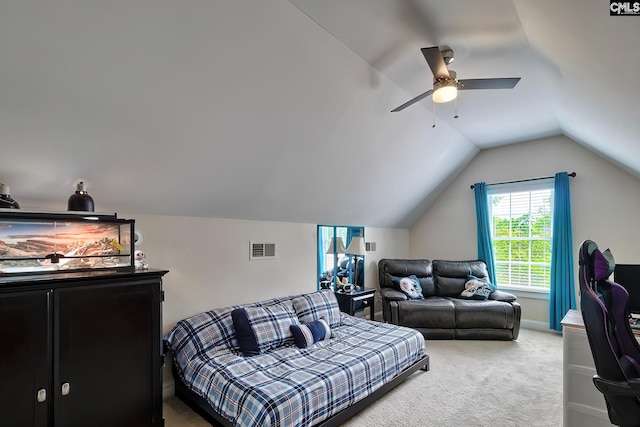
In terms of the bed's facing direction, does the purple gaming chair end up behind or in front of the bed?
in front

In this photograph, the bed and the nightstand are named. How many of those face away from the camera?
0

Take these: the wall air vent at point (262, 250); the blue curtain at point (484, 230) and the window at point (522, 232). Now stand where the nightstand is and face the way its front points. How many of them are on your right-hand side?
1

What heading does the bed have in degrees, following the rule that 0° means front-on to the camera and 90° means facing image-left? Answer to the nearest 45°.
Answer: approximately 315°

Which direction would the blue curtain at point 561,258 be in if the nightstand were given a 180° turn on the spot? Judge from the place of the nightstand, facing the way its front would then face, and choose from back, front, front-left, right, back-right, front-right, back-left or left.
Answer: back-right

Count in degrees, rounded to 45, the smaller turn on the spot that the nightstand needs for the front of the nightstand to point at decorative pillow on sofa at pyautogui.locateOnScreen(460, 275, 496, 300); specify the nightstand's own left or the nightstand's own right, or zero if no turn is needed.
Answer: approximately 45° to the nightstand's own left

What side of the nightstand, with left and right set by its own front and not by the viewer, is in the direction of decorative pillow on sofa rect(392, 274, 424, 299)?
left

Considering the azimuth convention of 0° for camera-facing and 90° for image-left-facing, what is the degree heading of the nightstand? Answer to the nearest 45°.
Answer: approximately 315°
